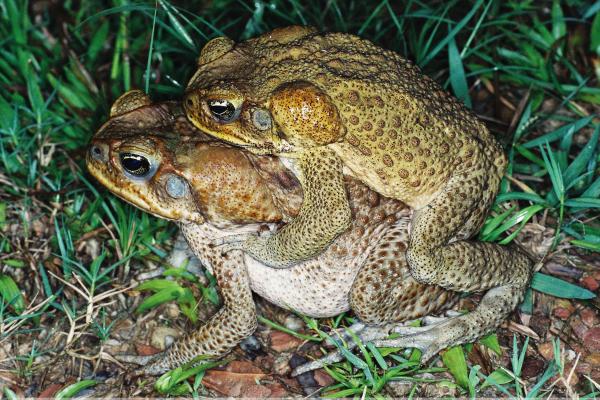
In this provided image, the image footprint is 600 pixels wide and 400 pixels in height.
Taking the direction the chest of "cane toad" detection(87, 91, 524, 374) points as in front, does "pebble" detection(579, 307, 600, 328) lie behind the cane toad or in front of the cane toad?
behind

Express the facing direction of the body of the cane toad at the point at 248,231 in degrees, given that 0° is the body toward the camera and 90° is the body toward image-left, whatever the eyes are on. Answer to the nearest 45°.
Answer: approximately 90°

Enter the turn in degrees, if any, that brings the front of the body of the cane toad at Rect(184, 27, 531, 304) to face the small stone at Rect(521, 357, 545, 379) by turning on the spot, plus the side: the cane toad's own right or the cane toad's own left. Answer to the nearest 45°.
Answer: approximately 180°

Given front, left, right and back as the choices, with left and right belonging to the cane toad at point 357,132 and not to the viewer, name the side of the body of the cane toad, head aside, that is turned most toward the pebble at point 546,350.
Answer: back

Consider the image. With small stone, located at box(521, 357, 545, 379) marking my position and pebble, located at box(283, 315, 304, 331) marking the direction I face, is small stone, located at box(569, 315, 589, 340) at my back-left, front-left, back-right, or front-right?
back-right

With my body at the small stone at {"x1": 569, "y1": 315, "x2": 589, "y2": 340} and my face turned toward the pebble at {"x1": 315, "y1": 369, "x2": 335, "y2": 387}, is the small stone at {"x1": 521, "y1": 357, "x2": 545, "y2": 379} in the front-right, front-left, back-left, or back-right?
front-left

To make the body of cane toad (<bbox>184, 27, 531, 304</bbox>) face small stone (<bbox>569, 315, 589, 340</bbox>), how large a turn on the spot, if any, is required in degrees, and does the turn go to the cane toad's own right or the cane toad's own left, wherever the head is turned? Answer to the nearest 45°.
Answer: approximately 180°

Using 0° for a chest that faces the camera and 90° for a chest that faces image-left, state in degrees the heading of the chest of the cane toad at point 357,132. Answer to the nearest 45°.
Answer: approximately 90°

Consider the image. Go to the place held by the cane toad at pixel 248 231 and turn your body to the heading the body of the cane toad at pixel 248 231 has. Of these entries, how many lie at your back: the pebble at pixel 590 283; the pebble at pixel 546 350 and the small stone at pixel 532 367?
3

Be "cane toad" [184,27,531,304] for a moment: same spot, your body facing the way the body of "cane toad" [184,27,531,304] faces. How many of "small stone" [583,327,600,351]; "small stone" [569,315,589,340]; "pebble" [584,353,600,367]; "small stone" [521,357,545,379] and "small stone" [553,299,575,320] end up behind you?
5

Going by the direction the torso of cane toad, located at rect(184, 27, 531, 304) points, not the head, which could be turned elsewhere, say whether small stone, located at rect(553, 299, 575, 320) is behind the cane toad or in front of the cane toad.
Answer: behind

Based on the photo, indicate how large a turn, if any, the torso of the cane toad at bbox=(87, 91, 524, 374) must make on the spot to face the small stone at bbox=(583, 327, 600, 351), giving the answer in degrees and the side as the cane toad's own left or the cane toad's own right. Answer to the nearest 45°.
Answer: approximately 180°

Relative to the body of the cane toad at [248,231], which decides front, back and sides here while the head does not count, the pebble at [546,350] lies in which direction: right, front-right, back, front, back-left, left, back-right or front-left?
back
